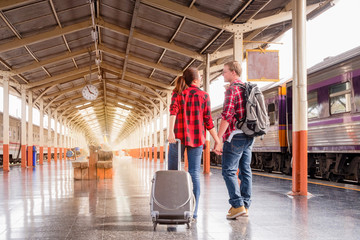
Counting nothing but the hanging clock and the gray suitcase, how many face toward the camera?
2

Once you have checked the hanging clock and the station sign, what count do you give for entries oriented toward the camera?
2

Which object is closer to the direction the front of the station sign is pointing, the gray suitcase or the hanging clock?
the gray suitcase

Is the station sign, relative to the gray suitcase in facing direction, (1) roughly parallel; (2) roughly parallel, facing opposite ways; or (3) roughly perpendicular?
roughly parallel

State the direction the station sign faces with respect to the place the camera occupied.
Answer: facing the viewer

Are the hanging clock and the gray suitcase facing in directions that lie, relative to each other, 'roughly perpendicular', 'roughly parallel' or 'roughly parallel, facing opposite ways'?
roughly parallel

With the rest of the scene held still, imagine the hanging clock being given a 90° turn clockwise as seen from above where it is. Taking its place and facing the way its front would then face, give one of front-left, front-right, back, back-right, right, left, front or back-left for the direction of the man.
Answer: left

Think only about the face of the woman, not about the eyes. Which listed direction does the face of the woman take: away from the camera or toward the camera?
away from the camera

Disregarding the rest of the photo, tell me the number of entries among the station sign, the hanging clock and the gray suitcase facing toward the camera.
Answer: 3

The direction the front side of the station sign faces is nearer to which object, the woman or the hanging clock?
the woman
